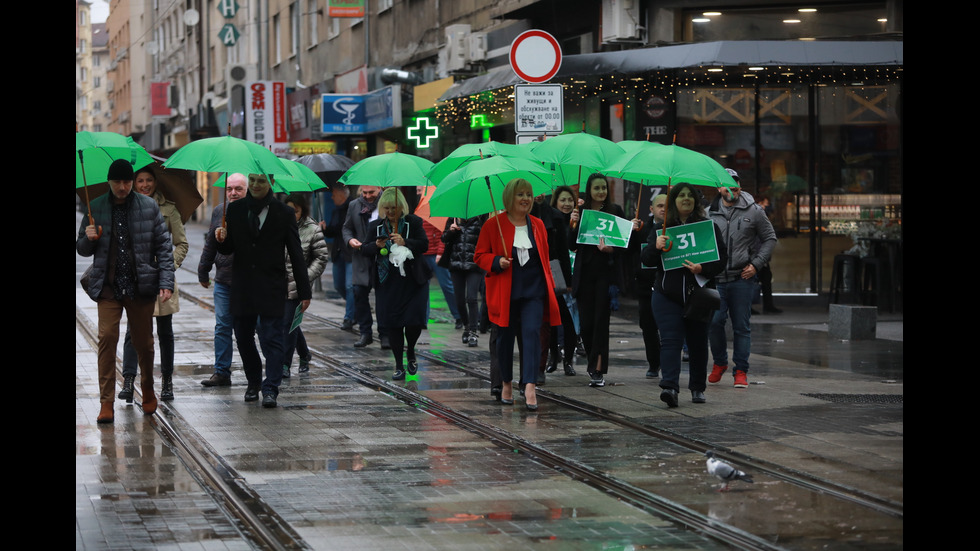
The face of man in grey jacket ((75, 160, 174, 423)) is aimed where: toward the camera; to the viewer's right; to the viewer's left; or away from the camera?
toward the camera

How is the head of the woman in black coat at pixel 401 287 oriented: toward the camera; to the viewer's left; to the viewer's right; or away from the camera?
toward the camera

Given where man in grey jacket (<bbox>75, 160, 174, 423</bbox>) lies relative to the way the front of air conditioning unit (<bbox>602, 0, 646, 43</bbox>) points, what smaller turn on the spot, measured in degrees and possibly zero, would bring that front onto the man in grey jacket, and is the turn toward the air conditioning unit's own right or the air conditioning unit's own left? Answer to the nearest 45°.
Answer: approximately 45° to the air conditioning unit's own left

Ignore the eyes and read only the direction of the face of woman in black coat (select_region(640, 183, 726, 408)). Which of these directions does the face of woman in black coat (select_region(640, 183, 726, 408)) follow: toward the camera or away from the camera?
toward the camera

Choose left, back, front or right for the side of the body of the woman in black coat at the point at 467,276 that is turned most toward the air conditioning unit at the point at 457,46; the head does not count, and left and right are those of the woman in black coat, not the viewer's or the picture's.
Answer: back

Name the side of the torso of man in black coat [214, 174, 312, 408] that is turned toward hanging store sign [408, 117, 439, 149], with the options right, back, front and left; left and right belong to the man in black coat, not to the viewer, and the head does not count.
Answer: back

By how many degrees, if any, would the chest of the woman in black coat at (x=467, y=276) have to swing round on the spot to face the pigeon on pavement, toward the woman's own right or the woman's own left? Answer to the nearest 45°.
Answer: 0° — they already face it

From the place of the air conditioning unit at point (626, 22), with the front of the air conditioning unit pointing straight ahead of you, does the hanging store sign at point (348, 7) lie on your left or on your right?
on your right

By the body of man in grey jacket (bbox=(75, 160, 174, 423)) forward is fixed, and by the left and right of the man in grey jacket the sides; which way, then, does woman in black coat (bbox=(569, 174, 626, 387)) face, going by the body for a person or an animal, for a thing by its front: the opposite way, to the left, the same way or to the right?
the same way

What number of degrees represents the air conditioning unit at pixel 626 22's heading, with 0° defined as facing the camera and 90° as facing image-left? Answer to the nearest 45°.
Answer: approximately 45°

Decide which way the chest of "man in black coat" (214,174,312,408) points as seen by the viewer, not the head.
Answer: toward the camera

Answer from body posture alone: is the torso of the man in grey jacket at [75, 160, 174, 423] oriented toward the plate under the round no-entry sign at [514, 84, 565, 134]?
no

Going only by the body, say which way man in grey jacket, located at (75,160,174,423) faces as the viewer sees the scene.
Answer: toward the camera

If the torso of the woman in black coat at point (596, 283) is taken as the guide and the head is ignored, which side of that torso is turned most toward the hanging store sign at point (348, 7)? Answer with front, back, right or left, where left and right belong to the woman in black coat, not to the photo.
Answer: back

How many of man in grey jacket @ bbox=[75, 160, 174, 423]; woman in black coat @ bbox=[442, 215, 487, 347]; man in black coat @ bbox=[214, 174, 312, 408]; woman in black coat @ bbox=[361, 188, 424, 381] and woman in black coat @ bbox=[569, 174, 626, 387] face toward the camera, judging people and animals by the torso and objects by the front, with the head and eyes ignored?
5

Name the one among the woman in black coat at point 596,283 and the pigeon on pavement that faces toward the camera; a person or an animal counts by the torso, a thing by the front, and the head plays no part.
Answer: the woman in black coat

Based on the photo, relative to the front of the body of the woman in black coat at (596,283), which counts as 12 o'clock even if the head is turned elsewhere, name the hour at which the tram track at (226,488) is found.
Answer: The tram track is roughly at 1 o'clock from the woman in black coat.

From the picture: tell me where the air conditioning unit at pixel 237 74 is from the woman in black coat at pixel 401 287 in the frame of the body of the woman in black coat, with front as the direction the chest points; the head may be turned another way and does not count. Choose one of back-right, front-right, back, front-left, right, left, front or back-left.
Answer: back

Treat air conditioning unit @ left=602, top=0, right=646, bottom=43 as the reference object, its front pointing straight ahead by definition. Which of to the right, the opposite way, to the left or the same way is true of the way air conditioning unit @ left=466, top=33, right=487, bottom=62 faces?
the same way
